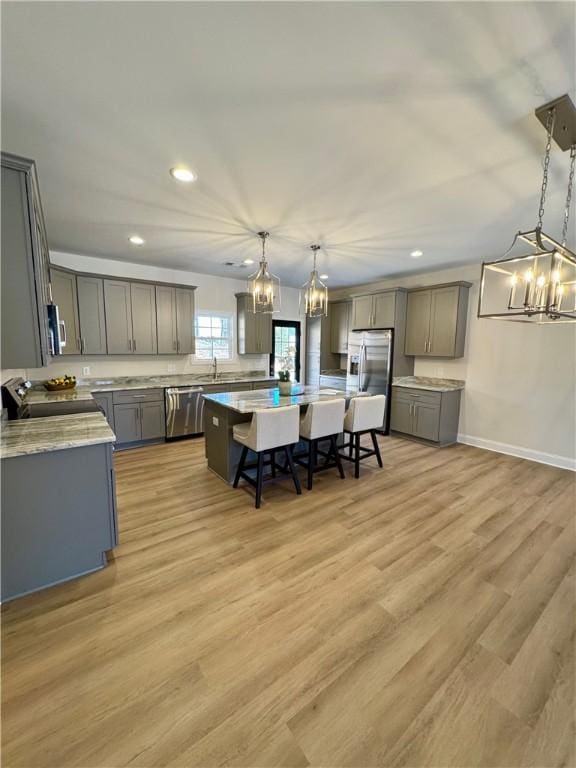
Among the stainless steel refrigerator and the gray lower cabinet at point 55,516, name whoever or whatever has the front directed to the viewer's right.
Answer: the gray lower cabinet

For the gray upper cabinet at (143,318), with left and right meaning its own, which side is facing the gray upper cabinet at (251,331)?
left

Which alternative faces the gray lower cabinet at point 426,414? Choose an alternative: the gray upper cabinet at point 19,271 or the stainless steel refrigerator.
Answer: the gray upper cabinet

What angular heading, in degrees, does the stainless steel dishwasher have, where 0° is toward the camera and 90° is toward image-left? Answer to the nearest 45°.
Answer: approximately 315°

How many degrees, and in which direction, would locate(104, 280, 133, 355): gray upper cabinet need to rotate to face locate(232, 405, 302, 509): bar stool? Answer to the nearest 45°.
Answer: approximately 45° to its left

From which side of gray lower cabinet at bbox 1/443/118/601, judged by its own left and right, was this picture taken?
right

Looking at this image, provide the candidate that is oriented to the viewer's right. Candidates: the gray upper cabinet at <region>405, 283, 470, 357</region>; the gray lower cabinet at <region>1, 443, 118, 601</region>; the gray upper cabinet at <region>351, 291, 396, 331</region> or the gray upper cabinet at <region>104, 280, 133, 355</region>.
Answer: the gray lower cabinet

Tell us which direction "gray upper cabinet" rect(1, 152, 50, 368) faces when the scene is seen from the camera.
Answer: facing to the right of the viewer

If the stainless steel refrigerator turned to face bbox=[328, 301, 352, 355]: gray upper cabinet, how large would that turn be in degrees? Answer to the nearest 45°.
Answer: approximately 90° to its right
